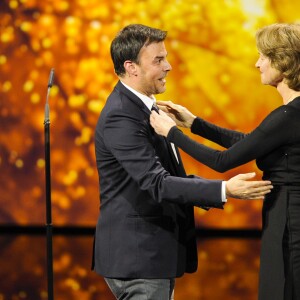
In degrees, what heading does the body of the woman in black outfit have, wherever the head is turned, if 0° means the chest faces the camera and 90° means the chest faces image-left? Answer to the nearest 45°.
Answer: approximately 90°

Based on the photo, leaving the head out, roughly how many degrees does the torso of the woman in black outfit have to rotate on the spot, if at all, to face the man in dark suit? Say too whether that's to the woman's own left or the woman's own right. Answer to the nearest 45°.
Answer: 0° — they already face them

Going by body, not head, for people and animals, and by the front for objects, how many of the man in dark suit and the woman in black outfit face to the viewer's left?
1

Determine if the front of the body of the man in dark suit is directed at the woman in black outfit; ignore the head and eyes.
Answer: yes

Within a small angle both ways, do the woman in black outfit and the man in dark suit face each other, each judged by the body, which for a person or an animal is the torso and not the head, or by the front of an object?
yes

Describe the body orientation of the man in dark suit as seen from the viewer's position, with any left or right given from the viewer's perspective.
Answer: facing to the right of the viewer

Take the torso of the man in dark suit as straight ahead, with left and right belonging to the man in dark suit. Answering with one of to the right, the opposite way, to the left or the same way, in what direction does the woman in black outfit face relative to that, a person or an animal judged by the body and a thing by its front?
the opposite way

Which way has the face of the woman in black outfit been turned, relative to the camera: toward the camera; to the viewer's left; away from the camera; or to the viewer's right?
to the viewer's left
